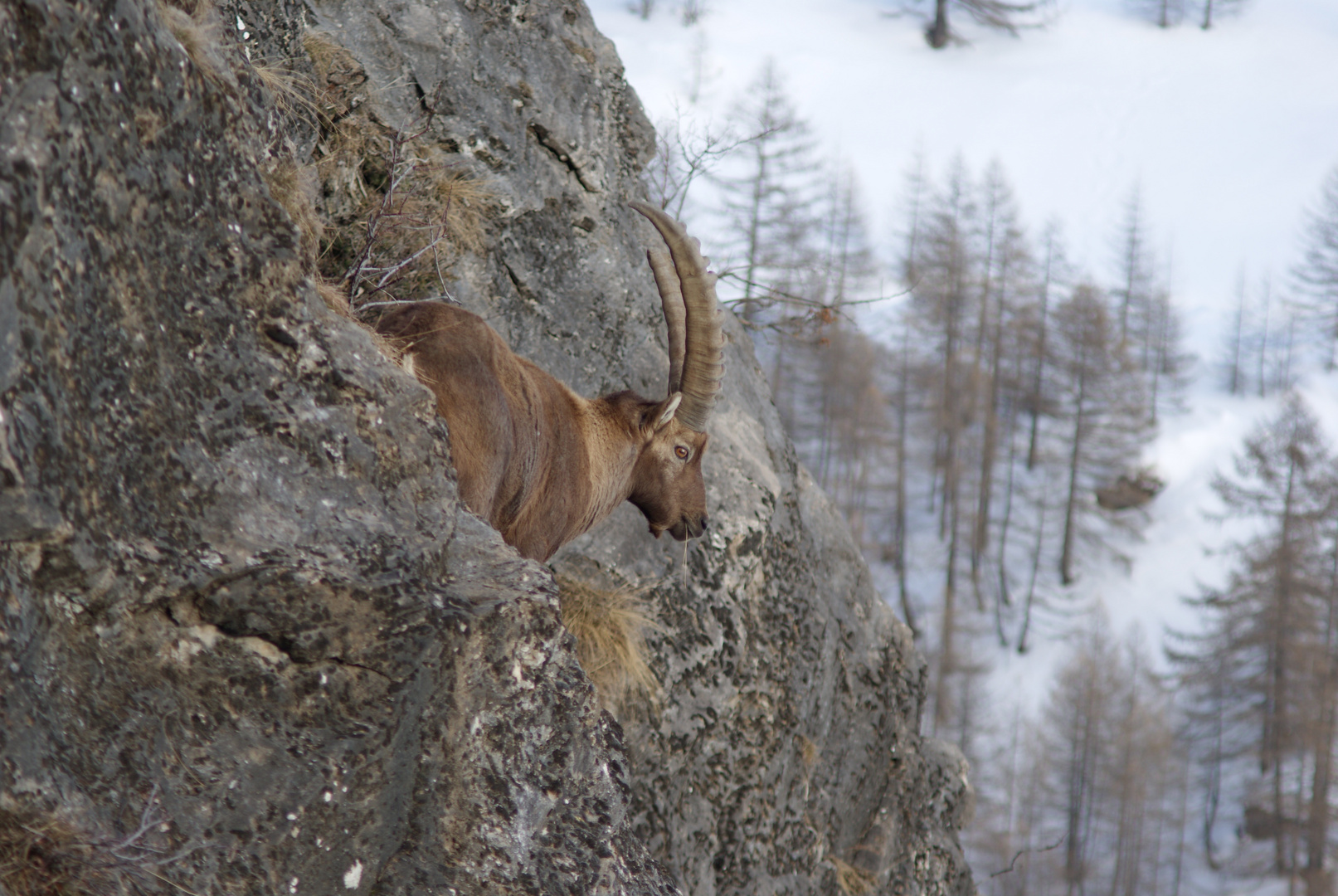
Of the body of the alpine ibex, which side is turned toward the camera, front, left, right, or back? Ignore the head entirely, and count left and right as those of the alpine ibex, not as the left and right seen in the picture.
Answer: right

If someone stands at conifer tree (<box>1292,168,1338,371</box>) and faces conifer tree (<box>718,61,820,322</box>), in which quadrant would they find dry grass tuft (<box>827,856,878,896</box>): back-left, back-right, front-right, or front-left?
front-left

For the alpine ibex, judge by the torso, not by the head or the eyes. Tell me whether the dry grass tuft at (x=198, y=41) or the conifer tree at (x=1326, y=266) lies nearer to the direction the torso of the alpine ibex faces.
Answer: the conifer tree

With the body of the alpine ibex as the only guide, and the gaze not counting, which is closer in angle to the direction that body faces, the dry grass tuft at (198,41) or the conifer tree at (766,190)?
the conifer tree

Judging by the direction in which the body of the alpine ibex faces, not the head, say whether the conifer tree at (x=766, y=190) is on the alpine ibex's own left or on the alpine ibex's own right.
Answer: on the alpine ibex's own left

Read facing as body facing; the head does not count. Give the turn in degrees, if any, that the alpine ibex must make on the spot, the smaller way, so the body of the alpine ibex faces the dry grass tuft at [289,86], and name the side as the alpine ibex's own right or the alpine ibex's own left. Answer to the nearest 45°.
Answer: approximately 135° to the alpine ibex's own left
